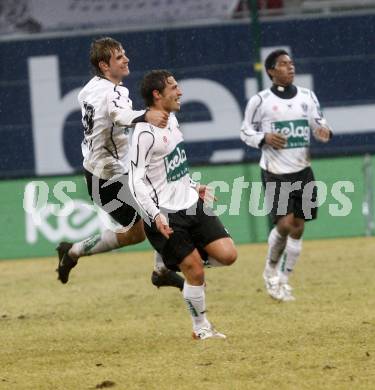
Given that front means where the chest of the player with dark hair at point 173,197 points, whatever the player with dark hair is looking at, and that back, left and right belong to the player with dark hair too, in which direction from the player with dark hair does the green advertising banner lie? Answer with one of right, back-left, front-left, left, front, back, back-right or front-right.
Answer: back-left

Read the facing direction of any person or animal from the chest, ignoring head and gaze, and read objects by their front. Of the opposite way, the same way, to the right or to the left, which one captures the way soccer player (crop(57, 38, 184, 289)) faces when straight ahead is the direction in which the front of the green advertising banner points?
to the left

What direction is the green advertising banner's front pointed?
toward the camera

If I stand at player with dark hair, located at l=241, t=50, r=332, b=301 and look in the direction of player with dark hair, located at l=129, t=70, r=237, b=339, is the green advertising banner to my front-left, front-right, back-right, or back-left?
back-right

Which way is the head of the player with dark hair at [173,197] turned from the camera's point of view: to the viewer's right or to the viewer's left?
to the viewer's right

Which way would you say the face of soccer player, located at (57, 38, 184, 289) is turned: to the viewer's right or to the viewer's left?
to the viewer's right

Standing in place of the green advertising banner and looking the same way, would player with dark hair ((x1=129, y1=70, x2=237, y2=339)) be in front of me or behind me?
in front

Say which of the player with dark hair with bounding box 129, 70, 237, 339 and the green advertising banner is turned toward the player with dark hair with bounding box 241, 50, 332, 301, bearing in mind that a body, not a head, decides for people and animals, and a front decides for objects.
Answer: the green advertising banner

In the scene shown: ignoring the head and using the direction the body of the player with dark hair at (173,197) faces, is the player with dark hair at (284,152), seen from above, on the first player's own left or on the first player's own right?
on the first player's own left

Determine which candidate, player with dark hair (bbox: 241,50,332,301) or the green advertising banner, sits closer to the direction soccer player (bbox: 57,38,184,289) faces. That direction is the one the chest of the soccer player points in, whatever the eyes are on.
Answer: the player with dark hair
